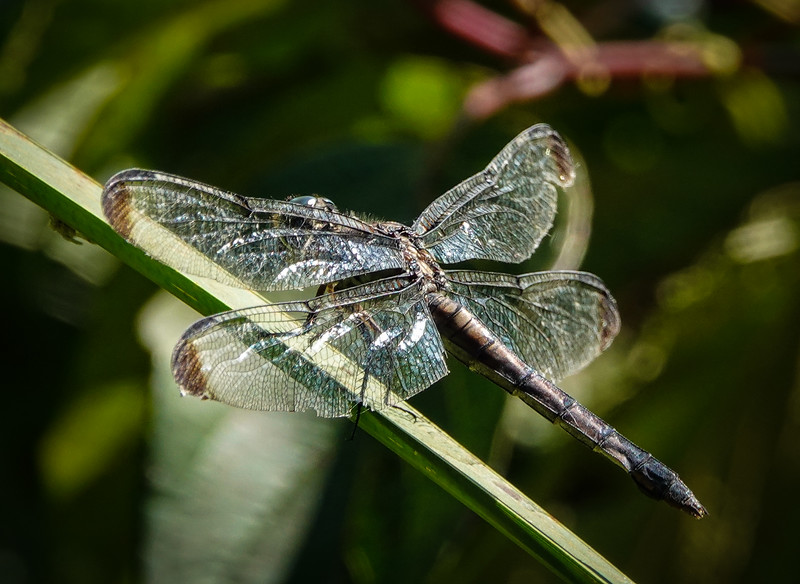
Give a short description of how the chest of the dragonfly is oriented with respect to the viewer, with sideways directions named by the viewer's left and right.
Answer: facing away from the viewer and to the left of the viewer
